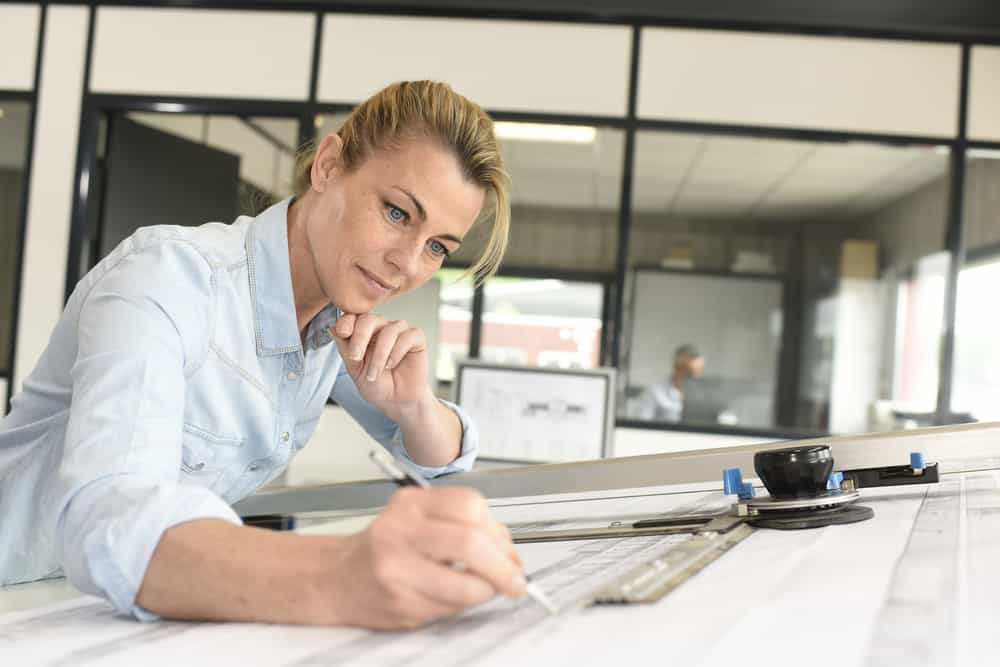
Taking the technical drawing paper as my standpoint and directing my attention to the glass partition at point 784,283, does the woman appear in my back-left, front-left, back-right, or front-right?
front-left

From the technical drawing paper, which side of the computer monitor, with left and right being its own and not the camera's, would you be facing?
front

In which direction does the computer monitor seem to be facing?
toward the camera

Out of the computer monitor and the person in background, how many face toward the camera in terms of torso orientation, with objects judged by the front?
1

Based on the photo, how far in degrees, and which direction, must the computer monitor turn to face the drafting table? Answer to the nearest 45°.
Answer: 0° — it already faces it

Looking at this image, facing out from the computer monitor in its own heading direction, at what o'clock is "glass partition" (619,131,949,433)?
The glass partition is roughly at 8 o'clock from the computer monitor.

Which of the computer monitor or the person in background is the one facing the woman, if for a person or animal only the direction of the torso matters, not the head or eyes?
the computer monitor

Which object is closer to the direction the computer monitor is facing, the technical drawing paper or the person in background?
the technical drawing paper

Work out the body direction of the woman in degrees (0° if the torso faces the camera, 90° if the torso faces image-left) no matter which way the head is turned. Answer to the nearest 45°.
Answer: approximately 315°

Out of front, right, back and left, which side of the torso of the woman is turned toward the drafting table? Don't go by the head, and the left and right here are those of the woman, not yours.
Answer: front

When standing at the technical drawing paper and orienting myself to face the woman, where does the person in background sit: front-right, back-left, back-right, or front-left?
front-right

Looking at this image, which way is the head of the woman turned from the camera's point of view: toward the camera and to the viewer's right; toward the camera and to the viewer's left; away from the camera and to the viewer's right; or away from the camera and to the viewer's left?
toward the camera and to the viewer's right
